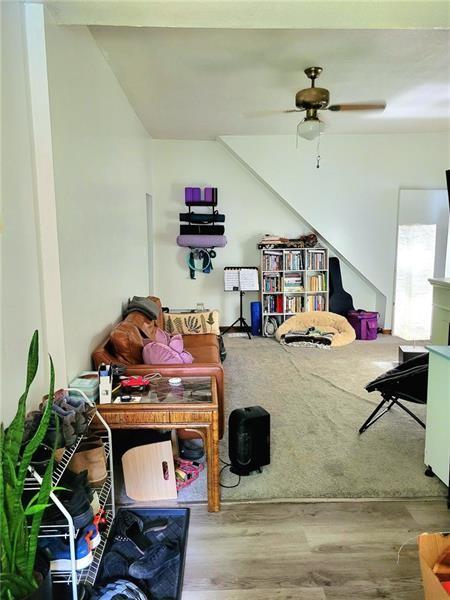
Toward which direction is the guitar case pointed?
toward the camera

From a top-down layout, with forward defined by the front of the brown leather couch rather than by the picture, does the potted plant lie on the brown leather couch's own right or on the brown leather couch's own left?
on the brown leather couch's own right

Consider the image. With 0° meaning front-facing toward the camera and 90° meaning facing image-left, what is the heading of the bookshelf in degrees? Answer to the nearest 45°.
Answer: approximately 0°

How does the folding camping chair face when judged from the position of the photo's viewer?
facing to the left of the viewer

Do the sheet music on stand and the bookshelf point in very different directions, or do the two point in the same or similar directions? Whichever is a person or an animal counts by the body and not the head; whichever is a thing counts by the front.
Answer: same or similar directions

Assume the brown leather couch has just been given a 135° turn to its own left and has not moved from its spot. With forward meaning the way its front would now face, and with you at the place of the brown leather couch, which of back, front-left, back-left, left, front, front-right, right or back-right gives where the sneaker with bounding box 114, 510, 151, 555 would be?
back-left

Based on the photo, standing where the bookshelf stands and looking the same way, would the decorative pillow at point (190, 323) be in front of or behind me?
in front

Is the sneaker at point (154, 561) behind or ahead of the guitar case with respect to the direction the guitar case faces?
ahead

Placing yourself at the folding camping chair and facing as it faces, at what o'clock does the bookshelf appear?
The bookshelf is roughly at 2 o'clock from the folding camping chair.

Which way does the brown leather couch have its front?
to the viewer's right

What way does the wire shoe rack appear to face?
to the viewer's right

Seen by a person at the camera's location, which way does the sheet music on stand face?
facing the viewer
